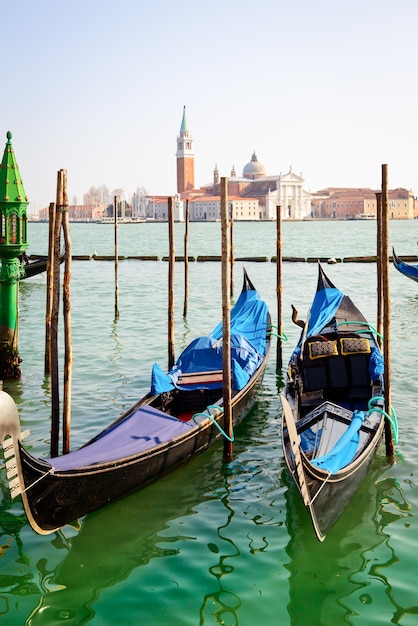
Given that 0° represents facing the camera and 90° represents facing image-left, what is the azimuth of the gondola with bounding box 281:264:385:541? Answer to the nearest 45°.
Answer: approximately 0°

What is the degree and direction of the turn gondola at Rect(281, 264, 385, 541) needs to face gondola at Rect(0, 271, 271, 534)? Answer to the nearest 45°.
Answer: approximately 45° to its right

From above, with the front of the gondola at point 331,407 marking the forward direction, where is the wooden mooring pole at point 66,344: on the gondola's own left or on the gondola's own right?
on the gondola's own right

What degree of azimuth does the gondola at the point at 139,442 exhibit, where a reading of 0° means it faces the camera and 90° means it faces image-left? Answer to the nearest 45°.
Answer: approximately 45°
